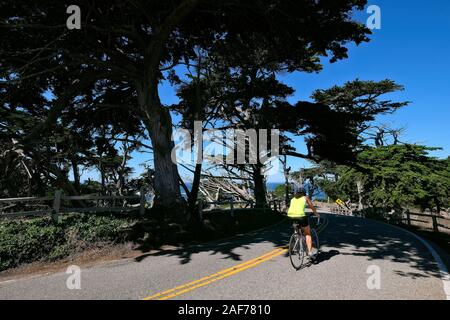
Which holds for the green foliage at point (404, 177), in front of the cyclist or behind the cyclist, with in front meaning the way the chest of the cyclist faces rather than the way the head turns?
in front

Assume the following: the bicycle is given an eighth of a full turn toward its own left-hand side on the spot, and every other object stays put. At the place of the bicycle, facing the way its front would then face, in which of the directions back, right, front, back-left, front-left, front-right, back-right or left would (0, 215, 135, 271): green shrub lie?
left

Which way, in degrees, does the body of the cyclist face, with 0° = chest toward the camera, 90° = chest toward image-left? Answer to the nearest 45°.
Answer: approximately 225°

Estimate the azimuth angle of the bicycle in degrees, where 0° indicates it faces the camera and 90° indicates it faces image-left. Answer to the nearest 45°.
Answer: approximately 225°

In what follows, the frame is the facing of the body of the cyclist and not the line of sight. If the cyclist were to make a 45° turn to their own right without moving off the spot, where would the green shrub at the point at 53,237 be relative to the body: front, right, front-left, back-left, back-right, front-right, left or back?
back
